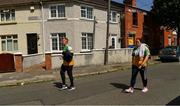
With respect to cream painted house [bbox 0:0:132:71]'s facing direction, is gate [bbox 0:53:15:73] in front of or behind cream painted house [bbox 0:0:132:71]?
in front

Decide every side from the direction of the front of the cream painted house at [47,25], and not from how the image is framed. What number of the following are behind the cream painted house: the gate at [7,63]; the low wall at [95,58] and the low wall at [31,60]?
0

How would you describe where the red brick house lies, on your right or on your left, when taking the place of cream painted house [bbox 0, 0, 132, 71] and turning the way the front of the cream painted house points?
on your left

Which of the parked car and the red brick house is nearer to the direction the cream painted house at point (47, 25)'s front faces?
the parked car

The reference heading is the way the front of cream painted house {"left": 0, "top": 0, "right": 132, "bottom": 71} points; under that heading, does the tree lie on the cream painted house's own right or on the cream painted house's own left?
on the cream painted house's own left

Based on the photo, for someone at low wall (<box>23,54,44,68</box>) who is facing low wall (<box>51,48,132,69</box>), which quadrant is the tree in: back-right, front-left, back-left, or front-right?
front-left

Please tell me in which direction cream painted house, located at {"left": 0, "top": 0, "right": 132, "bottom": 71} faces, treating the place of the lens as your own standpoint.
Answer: facing the viewer

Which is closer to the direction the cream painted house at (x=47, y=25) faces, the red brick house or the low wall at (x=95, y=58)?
the low wall
